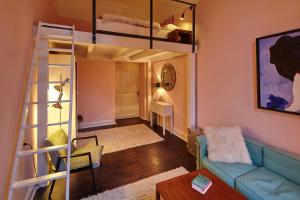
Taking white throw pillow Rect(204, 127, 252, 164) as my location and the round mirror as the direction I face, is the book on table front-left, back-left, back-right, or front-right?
back-left

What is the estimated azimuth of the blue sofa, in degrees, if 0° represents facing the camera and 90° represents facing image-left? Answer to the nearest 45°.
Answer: approximately 45°

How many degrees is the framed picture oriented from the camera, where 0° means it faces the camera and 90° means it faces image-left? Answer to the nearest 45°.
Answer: approximately 45°
